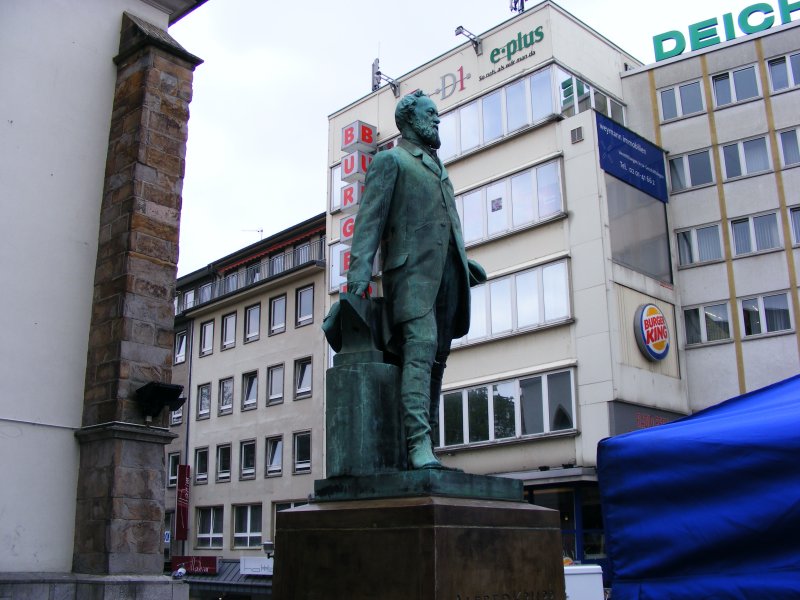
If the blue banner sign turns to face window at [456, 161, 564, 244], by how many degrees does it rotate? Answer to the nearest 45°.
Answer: approximately 135° to its right

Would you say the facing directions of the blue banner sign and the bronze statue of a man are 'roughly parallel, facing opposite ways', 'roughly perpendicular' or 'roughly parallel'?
roughly parallel

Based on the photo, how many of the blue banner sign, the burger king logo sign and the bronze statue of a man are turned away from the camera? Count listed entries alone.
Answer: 0

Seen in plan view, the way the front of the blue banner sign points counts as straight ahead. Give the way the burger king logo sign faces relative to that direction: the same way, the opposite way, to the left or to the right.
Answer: the same way

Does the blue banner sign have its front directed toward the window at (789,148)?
no
